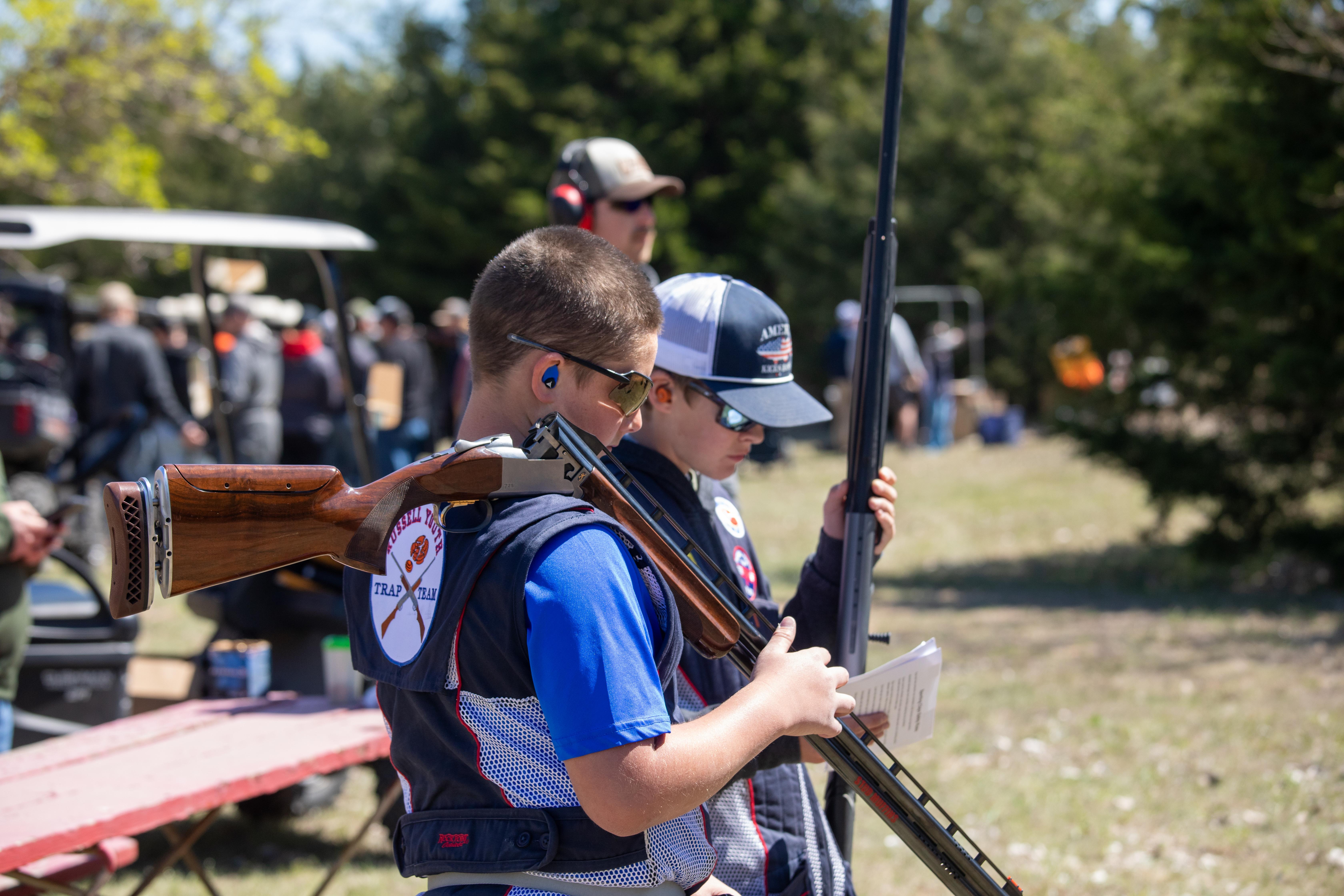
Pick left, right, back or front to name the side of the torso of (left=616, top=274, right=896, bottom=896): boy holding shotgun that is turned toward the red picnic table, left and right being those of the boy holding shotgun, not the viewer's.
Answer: back

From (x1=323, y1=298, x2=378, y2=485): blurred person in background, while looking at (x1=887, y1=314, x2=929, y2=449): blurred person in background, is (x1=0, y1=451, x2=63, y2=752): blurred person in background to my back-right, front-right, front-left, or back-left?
back-right

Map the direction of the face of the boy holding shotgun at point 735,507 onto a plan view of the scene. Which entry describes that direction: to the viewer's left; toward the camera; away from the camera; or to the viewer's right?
to the viewer's right

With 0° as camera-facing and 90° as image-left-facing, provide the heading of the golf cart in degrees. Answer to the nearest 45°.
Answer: approximately 225°

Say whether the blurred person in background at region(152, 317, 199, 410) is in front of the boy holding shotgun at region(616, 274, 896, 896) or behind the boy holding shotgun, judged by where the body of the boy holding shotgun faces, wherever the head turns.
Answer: behind

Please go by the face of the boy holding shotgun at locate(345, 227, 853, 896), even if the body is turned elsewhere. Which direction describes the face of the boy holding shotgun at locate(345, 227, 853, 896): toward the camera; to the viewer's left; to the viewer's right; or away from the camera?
to the viewer's right
